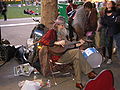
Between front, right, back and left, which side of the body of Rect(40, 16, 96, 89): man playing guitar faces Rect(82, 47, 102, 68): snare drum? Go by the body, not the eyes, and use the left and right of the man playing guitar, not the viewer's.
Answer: left

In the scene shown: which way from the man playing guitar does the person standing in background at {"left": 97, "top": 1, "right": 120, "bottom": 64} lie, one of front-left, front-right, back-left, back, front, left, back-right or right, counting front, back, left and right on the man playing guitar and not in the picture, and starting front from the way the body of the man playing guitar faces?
left

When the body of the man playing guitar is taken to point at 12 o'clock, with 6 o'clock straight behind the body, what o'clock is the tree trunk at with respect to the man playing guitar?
The tree trunk is roughly at 7 o'clock from the man playing guitar.

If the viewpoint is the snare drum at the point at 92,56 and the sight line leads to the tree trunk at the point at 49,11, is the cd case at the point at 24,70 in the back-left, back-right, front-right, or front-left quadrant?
front-left

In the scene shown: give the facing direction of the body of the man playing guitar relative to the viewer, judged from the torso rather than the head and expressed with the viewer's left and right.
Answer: facing the viewer and to the right of the viewer
